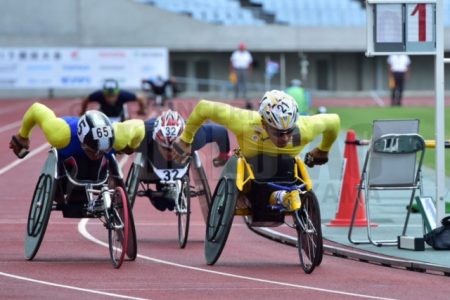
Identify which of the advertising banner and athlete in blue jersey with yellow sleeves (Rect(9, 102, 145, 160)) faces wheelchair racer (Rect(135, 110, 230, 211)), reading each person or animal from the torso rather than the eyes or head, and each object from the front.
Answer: the advertising banner

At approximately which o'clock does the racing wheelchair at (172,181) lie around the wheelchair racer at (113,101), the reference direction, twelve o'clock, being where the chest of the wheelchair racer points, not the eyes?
The racing wheelchair is roughly at 12 o'clock from the wheelchair racer.

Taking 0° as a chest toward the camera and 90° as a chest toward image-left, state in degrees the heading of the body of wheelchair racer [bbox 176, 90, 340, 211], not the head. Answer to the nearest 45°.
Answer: approximately 315°

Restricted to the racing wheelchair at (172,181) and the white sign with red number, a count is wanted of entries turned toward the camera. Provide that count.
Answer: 2

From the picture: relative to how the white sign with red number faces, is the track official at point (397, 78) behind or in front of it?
behind

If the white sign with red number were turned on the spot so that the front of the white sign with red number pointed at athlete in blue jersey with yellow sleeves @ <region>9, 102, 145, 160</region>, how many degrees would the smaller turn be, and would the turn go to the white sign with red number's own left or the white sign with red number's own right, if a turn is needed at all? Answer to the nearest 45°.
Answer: approximately 45° to the white sign with red number's own right
